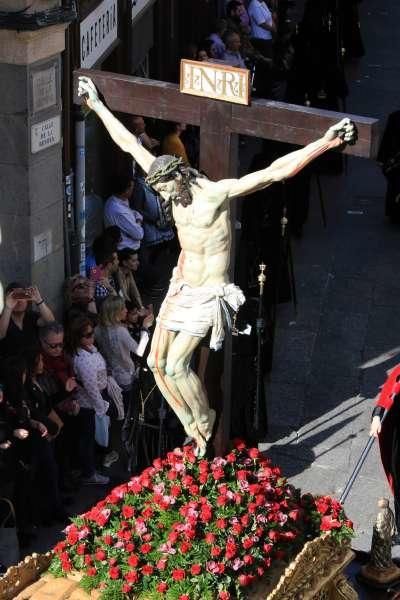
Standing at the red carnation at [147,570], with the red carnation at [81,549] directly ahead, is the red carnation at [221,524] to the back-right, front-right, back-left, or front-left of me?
back-right

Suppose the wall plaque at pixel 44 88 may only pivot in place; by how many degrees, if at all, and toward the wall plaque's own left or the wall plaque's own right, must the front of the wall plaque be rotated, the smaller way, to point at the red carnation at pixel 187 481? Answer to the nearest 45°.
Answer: approximately 45° to the wall plaque's own right

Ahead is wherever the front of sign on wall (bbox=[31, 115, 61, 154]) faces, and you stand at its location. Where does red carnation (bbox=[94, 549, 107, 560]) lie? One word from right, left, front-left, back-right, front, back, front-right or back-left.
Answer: front-right

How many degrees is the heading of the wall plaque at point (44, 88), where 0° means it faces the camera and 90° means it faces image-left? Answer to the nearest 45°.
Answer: approximately 315°

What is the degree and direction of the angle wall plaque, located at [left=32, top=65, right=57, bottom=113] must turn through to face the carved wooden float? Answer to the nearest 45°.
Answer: approximately 45° to its right

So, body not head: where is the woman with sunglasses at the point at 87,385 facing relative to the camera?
to the viewer's right

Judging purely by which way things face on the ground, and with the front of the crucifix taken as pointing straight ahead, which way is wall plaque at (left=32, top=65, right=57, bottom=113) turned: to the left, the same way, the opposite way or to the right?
to the left

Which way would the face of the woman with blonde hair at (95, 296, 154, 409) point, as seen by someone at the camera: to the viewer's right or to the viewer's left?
to the viewer's right

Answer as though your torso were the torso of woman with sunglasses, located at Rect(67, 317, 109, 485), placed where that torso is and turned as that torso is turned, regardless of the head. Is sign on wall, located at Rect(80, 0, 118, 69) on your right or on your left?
on your left

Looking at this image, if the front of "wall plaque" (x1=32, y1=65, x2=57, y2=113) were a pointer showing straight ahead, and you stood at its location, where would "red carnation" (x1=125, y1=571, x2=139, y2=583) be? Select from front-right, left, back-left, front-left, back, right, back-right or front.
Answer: front-right
